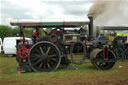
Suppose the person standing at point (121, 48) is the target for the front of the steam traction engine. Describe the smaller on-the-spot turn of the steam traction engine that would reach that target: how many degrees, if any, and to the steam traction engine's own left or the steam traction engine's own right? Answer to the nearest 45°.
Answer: approximately 45° to the steam traction engine's own left

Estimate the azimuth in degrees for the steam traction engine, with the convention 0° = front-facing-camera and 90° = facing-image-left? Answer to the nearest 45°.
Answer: approximately 270°
